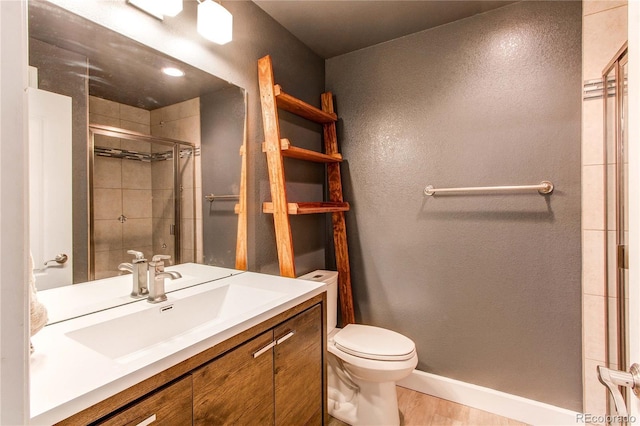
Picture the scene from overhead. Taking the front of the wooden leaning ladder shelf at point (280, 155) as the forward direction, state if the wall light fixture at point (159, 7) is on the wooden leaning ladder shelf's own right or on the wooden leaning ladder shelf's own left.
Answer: on the wooden leaning ladder shelf's own right

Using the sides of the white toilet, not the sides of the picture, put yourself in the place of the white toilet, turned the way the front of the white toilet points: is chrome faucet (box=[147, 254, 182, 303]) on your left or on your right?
on your right

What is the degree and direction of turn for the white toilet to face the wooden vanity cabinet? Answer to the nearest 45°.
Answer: approximately 90° to its right

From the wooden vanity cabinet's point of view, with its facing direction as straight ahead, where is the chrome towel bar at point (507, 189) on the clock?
The chrome towel bar is roughly at 10 o'clock from the wooden vanity cabinet.

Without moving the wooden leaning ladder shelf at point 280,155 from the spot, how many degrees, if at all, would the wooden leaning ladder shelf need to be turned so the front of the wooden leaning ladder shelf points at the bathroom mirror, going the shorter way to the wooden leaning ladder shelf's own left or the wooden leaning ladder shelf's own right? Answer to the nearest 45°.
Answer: approximately 90° to the wooden leaning ladder shelf's own right
